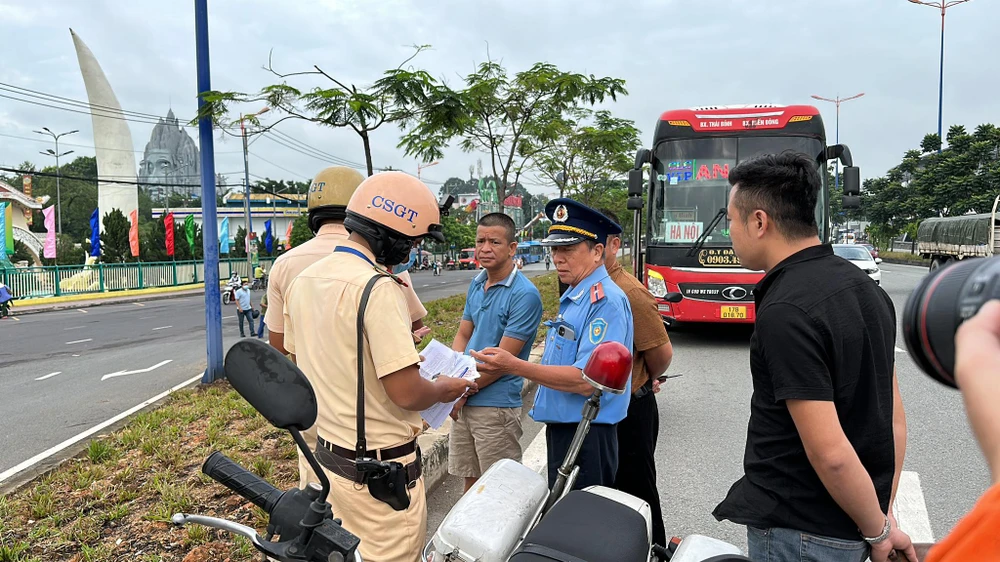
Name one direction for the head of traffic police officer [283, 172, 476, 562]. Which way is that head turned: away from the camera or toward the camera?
away from the camera

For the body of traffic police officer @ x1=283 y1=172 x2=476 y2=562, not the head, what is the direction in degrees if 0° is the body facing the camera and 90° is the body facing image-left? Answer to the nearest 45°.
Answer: approximately 225°

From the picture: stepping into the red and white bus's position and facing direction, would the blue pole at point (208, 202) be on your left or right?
on your right

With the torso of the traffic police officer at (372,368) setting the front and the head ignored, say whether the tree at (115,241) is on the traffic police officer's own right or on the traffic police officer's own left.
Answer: on the traffic police officer's own left

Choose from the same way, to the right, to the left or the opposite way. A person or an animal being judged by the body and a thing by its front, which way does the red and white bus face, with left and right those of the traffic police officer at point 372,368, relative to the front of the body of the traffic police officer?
the opposite way

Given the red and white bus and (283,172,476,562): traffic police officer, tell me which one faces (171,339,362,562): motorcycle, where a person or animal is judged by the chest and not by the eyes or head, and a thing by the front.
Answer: the red and white bus

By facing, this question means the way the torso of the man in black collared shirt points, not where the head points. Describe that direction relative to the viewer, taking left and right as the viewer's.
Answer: facing away from the viewer and to the left of the viewer

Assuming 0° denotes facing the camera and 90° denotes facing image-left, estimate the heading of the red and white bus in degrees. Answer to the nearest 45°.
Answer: approximately 0°

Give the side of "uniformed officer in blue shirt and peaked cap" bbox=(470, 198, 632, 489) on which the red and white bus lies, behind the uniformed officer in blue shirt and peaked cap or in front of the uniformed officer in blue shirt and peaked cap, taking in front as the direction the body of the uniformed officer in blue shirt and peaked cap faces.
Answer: behind

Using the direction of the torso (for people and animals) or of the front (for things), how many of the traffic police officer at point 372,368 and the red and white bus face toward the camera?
1
